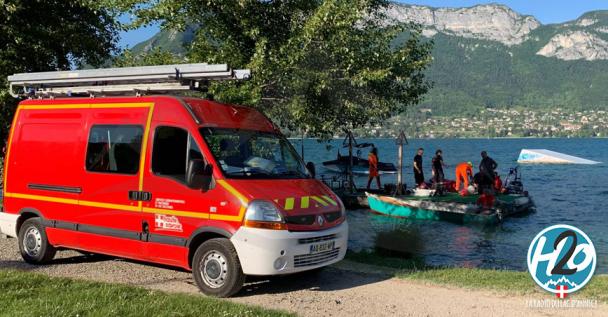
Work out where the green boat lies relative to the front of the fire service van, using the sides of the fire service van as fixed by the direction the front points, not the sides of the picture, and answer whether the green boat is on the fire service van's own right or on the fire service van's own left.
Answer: on the fire service van's own left

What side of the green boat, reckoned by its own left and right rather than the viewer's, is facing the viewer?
left

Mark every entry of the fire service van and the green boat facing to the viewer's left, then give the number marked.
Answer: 1

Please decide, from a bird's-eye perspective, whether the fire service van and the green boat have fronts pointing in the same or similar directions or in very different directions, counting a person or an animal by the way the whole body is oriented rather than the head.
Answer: very different directions

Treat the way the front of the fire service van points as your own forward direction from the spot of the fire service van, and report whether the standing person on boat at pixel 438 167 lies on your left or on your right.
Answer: on your left

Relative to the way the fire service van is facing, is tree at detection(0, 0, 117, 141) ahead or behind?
behind

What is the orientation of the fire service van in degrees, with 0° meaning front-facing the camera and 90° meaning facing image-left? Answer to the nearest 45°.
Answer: approximately 315°

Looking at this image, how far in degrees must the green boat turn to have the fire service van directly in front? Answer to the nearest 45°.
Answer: approximately 90° to its left

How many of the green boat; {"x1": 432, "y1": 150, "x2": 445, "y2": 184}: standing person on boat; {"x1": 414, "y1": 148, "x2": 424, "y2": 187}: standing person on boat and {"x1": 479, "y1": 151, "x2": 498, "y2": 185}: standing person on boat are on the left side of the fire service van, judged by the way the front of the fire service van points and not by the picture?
4

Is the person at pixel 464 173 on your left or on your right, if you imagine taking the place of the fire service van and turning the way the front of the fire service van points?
on your left

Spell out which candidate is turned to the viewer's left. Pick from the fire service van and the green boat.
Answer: the green boat
